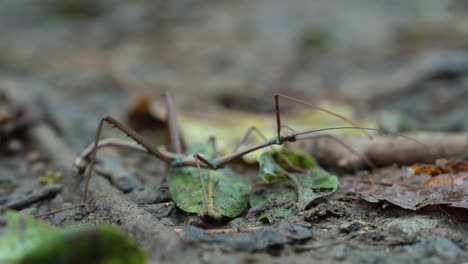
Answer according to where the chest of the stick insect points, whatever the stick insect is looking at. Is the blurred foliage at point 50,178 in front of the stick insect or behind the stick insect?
behind

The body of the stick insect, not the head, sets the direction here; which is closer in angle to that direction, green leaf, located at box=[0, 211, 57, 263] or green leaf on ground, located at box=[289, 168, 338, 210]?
the green leaf on ground

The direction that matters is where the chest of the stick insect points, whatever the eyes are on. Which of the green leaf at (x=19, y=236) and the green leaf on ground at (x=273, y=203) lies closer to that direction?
the green leaf on ground

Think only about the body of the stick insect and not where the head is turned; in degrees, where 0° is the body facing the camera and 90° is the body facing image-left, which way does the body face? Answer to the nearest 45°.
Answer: approximately 270°
